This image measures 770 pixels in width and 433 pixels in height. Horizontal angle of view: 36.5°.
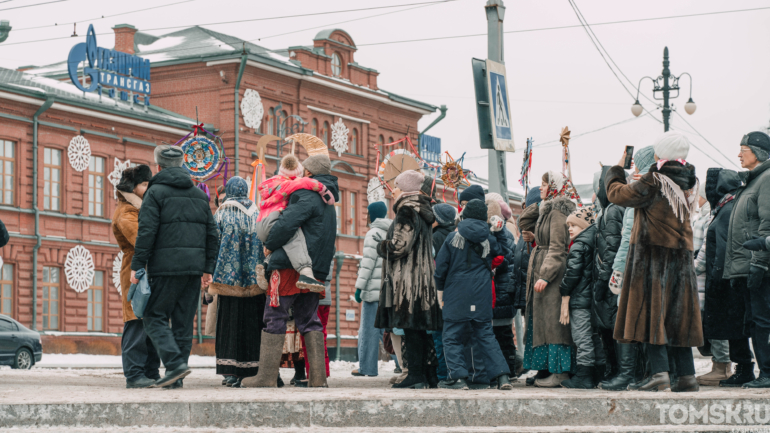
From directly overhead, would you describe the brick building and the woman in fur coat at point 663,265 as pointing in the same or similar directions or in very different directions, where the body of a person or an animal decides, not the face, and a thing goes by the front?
very different directions

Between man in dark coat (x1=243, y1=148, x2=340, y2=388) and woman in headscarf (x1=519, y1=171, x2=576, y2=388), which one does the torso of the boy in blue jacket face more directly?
the woman in headscarf

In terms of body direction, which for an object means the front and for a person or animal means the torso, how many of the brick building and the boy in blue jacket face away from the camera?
1

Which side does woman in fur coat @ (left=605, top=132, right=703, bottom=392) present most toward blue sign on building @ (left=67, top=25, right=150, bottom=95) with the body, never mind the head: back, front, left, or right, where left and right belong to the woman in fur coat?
front

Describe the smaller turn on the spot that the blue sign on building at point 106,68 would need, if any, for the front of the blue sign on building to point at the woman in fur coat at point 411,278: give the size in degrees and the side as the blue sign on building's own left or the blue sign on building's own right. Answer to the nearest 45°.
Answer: approximately 45° to the blue sign on building's own right

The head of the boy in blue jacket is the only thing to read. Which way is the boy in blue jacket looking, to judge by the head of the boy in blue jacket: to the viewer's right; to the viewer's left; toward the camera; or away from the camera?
away from the camera

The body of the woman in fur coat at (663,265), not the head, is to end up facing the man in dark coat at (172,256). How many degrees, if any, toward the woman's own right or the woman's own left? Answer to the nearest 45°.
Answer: approximately 45° to the woman's own left

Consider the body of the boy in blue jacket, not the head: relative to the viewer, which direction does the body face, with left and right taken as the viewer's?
facing away from the viewer

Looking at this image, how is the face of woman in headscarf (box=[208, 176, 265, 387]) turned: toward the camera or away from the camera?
away from the camera

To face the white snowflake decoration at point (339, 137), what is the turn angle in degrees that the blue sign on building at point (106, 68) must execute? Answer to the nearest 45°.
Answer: approximately 90° to its left

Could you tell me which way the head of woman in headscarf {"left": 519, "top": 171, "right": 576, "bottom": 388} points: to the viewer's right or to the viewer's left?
to the viewer's left

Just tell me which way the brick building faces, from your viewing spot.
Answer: facing the viewer and to the right of the viewer

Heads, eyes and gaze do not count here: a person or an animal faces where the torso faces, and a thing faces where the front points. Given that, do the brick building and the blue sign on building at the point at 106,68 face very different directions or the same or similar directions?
same or similar directions
